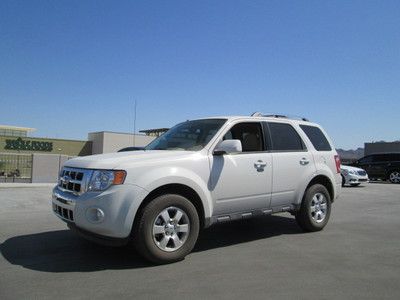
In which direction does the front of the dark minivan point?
to the viewer's left

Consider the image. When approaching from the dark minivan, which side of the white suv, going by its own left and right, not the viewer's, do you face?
back

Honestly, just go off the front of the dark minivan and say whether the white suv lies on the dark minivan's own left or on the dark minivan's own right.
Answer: on the dark minivan's own left

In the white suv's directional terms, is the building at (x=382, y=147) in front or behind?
behind

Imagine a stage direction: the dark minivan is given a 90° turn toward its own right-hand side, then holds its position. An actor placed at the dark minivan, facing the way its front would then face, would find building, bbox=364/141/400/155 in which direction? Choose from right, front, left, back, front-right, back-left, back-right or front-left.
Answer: front

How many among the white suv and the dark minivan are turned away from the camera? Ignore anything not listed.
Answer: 0
